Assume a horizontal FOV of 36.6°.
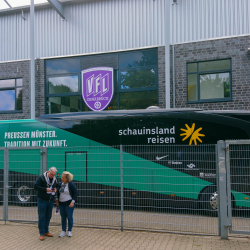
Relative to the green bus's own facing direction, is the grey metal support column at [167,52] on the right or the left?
on its left

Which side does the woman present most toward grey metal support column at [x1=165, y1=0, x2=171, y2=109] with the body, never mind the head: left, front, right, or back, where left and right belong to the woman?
back

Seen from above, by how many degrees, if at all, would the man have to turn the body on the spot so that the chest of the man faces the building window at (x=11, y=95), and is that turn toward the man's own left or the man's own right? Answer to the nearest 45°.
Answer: approximately 135° to the man's own left

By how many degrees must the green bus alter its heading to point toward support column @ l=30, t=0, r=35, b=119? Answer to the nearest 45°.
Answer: approximately 135° to its left

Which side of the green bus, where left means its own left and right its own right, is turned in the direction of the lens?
right

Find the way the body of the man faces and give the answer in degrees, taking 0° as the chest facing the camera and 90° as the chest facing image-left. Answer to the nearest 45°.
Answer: approximately 315°

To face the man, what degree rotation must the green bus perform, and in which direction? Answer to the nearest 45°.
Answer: approximately 135° to its right

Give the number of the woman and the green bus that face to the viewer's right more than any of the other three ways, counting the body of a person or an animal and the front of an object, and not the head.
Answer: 1

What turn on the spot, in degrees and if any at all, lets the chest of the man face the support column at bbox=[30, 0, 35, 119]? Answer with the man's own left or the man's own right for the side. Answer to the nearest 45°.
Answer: approximately 135° to the man's own left

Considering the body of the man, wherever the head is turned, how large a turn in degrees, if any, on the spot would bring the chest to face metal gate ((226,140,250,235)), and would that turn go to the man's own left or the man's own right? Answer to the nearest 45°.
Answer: approximately 45° to the man's own left

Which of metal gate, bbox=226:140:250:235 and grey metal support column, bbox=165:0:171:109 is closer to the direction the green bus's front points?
the metal gate
